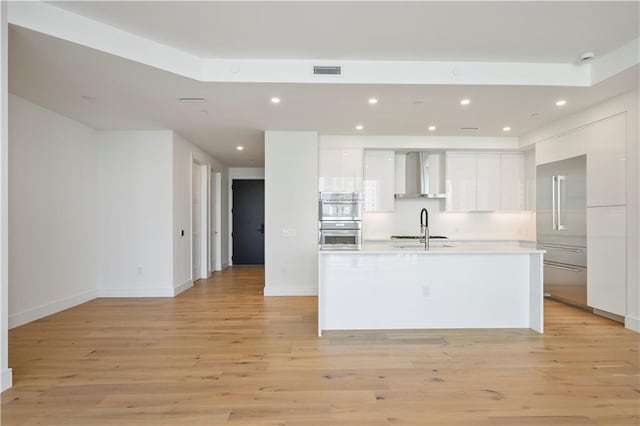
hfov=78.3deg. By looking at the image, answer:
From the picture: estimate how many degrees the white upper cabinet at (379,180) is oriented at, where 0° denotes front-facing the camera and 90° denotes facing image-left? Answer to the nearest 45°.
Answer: approximately 0°

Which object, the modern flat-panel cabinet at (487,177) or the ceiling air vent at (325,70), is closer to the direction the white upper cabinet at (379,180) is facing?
the ceiling air vent

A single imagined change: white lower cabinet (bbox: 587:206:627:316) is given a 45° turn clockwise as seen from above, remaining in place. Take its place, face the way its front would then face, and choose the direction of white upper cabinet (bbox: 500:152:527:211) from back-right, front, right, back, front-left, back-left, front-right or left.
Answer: front-right

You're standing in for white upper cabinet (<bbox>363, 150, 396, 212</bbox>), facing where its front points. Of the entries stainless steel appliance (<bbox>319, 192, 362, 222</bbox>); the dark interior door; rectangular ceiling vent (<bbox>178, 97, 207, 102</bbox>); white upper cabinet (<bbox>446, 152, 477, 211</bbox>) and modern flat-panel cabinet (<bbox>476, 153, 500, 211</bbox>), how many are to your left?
2

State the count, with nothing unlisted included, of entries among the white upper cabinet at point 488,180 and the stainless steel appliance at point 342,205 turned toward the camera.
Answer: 2

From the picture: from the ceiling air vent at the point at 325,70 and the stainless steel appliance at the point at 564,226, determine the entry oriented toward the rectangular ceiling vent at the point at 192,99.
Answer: the stainless steel appliance

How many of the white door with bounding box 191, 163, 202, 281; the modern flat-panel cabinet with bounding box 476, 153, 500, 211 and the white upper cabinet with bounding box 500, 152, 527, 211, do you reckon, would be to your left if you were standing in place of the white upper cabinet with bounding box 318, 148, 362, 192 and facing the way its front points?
2
